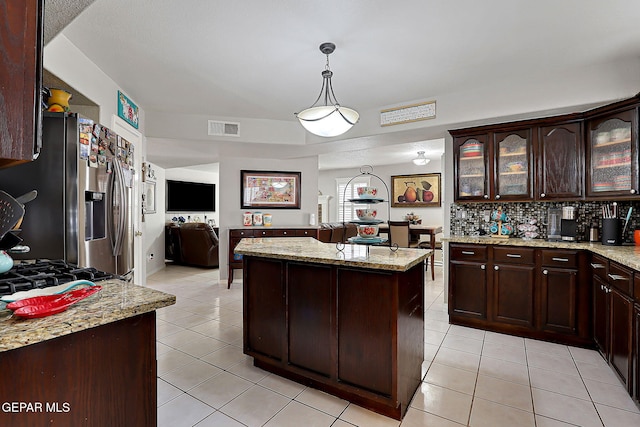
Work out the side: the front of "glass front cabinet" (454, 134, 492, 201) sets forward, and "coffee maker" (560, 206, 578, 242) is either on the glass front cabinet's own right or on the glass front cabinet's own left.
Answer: on the glass front cabinet's own left

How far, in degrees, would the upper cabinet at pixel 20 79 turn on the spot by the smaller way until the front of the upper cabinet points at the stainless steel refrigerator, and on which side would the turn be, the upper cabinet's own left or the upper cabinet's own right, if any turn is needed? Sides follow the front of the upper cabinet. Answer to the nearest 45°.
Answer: approximately 90° to the upper cabinet's own left

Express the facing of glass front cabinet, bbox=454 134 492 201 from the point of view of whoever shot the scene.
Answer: facing the viewer

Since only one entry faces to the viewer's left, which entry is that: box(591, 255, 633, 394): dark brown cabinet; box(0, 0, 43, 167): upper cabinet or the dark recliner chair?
the dark brown cabinet

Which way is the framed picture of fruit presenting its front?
toward the camera

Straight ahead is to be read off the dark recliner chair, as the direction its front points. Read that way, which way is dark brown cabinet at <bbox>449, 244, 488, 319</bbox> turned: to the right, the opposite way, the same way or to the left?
the opposite way

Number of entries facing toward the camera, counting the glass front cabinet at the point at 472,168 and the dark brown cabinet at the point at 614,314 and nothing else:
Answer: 1

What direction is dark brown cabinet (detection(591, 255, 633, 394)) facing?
to the viewer's left

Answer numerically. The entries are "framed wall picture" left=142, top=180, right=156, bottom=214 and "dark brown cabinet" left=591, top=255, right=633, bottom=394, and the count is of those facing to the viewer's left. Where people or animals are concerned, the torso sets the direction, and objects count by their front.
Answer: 1

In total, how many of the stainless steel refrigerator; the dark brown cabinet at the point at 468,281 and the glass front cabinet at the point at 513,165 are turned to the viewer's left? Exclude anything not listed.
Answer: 0

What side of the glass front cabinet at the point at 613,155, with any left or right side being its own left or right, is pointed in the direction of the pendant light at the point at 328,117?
front

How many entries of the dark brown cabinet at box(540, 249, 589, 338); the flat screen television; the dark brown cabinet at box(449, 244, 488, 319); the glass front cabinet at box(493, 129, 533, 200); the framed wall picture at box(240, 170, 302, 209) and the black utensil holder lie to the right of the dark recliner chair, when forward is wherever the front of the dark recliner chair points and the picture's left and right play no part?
5
